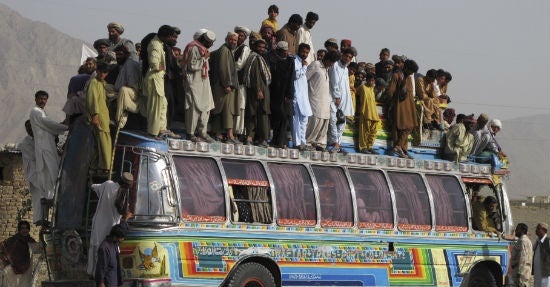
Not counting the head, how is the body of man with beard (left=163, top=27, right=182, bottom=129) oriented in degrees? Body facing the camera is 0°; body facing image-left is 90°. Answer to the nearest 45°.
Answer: approximately 315°

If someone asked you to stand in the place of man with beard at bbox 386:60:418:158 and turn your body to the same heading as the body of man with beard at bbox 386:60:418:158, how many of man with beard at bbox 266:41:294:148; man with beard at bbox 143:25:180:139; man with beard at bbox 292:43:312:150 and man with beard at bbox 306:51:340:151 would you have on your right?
4

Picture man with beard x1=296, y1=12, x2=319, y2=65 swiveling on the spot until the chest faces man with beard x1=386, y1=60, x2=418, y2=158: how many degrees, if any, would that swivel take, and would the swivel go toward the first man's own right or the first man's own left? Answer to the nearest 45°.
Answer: approximately 45° to the first man's own left

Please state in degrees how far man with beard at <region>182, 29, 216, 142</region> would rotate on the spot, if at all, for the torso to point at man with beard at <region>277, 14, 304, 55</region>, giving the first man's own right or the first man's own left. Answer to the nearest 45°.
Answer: approximately 90° to the first man's own left

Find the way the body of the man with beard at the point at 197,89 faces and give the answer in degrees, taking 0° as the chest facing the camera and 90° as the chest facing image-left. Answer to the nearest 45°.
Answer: approximately 315°

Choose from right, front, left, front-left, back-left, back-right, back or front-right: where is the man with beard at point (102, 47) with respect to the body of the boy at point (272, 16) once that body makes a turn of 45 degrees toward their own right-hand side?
front-right

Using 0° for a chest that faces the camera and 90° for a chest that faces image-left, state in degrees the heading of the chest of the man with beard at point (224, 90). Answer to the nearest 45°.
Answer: approximately 315°

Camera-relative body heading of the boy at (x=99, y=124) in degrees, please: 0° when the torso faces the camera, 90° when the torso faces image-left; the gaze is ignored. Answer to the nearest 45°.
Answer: approximately 315°
